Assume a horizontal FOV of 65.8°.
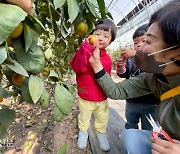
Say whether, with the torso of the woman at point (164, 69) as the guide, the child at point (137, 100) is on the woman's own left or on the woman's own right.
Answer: on the woman's own right

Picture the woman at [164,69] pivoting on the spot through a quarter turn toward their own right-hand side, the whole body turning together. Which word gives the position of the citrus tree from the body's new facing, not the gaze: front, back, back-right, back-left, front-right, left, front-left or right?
back-left

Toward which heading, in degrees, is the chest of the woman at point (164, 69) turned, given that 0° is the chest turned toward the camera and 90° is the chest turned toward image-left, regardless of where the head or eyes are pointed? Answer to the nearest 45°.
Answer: approximately 90°

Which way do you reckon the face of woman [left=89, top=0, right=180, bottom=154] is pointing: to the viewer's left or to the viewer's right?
to the viewer's left

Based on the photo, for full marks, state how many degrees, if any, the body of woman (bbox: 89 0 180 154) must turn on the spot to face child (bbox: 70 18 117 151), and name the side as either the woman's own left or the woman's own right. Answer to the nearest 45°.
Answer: approximately 45° to the woman's own right
